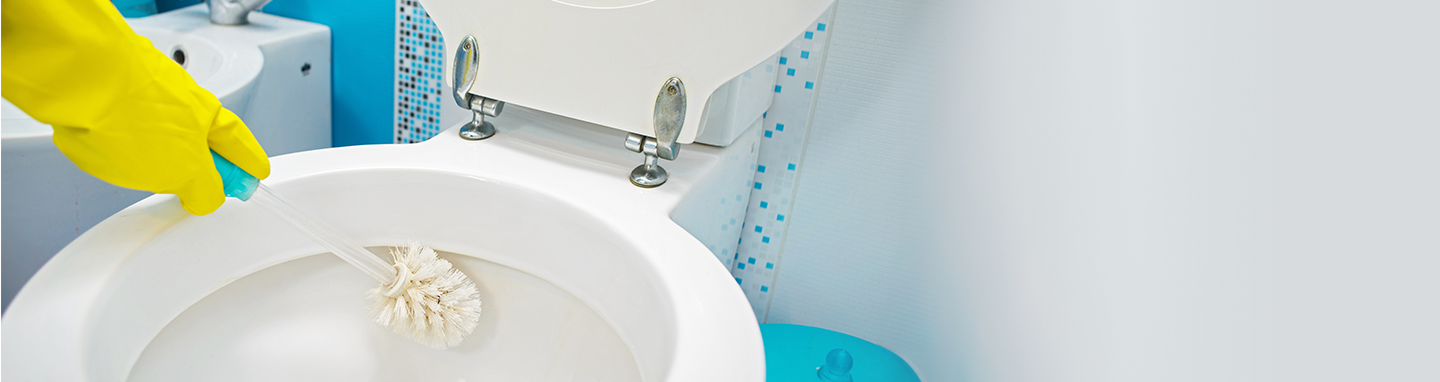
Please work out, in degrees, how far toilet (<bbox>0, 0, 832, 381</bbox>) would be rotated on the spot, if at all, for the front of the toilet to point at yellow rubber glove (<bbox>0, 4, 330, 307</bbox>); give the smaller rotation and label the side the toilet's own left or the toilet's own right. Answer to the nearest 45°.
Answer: approximately 90° to the toilet's own right

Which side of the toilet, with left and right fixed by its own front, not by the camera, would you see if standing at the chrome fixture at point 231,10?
right

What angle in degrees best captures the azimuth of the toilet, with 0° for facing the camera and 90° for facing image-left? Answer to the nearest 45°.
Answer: approximately 45°

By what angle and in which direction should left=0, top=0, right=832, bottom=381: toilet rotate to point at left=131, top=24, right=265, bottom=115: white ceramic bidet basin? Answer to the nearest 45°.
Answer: approximately 90° to its right
